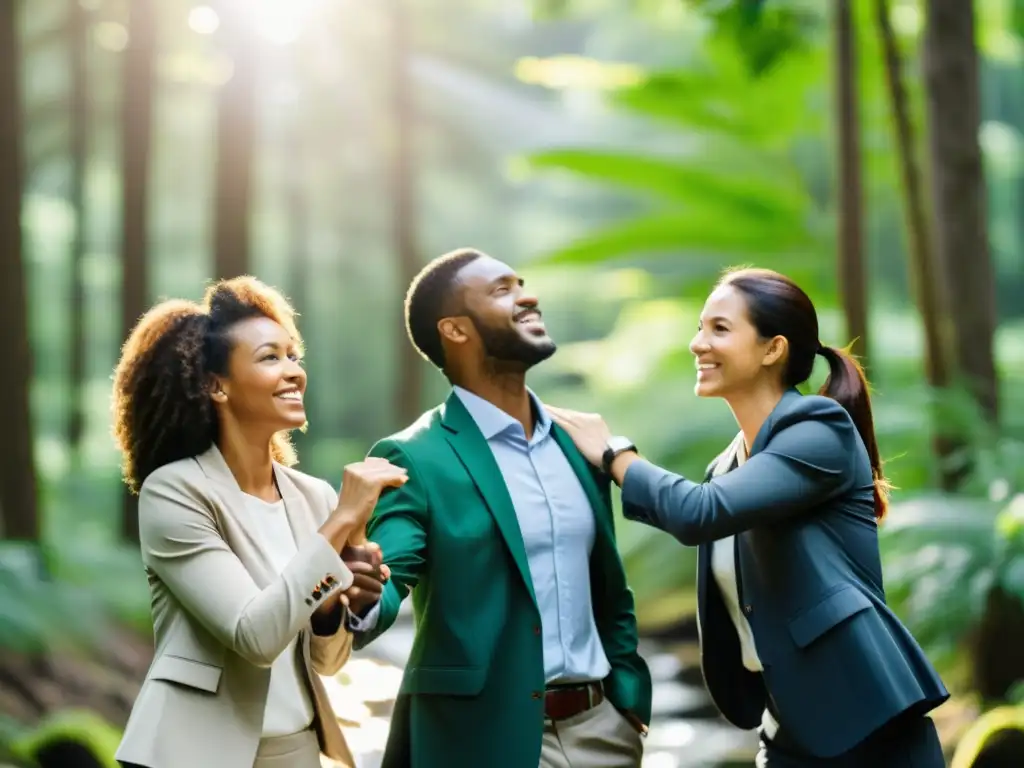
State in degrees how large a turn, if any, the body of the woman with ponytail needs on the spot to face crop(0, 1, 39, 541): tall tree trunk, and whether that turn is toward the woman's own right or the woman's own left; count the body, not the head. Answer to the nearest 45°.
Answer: approximately 45° to the woman's own right

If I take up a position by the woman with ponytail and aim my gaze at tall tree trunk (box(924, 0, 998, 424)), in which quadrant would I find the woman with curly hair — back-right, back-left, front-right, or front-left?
back-left

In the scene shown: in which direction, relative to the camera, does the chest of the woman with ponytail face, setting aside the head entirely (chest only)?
to the viewer's left

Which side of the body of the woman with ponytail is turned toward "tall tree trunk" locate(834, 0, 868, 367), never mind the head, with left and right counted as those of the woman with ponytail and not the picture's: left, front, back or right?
right

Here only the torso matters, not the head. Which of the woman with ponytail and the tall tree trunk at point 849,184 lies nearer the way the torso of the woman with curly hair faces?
the woman with ponytail

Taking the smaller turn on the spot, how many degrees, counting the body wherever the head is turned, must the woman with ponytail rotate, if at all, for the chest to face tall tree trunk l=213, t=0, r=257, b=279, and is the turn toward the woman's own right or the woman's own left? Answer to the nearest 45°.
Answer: approximately 45° to the woman's own right

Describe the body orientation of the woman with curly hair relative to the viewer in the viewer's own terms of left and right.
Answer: facing the viewer and to the right of the viewer

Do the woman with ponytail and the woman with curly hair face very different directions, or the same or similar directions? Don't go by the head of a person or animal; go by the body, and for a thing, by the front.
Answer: very different directions

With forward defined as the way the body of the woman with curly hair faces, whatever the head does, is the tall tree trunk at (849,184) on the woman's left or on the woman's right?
on the woman's left

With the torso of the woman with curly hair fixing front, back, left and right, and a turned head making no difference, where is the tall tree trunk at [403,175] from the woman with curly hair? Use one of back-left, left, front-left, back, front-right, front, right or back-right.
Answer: back-left

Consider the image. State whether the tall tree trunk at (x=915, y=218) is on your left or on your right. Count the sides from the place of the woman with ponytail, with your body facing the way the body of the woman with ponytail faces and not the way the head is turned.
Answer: on your right

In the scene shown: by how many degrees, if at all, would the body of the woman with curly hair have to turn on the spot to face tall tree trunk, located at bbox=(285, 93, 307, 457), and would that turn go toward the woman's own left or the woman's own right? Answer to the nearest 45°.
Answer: approximately 135° to the woman's own left

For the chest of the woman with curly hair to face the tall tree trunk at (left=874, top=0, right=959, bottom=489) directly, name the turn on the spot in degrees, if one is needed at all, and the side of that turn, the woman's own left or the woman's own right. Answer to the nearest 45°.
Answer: approximately 90° to the woman's own left

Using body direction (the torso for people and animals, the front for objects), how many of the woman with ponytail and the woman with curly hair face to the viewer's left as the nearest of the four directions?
1

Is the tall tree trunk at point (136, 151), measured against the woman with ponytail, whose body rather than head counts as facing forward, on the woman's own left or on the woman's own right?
on the woman's own right
